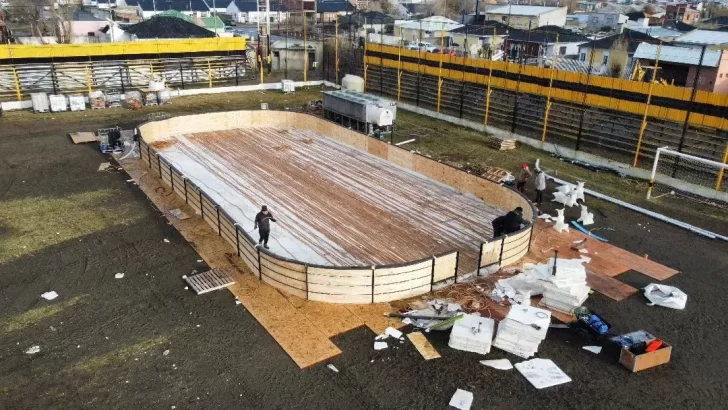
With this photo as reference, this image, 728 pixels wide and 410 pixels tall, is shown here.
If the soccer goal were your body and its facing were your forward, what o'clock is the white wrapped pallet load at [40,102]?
The white wrapped pallet load is roughly at 1 o'clock from the soccer goal.

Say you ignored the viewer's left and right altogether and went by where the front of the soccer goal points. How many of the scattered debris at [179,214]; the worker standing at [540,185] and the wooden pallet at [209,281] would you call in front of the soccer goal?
3

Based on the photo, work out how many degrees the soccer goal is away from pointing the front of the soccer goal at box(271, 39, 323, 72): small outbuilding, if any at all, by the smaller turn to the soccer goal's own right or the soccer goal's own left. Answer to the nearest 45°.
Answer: approximately 90° to the soccer goal's own right

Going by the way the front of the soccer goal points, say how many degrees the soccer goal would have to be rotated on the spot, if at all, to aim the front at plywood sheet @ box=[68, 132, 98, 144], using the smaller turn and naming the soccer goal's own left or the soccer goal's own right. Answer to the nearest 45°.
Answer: approximately 45° to the soccer goal's own right

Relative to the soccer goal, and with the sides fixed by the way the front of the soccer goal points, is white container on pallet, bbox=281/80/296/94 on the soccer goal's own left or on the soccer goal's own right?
on the soccer goal's own right

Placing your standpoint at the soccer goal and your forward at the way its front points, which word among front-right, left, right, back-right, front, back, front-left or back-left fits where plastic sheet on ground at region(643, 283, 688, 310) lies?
front-left

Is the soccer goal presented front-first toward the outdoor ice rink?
yes

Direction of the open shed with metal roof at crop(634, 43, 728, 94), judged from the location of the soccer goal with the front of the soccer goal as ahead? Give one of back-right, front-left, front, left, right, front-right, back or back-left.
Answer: back-right

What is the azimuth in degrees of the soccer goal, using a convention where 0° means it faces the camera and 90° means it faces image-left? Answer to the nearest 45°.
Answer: approximately 45°

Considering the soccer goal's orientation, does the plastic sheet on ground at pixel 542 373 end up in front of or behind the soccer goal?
in front

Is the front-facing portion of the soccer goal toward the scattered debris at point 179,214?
yes

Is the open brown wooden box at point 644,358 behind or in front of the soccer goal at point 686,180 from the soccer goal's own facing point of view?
in front

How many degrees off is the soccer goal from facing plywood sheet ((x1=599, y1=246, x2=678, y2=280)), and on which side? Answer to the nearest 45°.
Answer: approximately 45° to its left

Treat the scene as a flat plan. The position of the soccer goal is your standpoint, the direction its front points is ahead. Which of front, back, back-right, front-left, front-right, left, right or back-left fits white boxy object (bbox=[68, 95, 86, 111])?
front-right

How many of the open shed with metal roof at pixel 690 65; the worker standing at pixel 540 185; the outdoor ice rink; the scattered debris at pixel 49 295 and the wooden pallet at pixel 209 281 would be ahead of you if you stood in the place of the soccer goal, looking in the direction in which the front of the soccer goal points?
4

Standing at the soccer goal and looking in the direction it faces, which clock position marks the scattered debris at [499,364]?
The scattered debris is roughly at 11 o'clock from the soccer goal.

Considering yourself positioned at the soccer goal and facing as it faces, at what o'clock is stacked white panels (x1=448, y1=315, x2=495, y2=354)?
The stacked white panels is roughly at 11 o'clock from the soccer goal.

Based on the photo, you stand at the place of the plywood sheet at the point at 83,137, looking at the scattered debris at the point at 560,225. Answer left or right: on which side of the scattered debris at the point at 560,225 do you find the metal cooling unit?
left

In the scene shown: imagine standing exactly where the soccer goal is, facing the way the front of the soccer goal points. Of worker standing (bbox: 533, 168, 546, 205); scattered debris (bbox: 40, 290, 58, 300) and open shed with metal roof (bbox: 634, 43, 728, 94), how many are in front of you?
2
